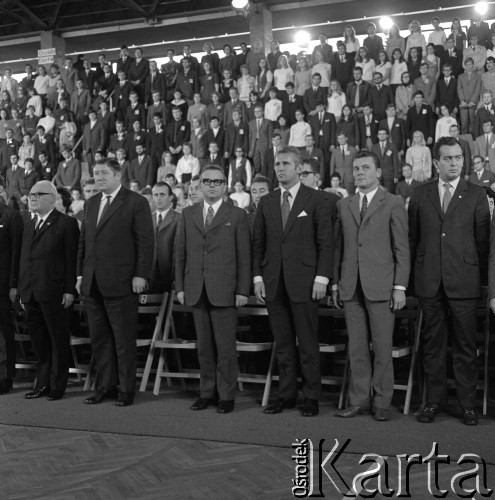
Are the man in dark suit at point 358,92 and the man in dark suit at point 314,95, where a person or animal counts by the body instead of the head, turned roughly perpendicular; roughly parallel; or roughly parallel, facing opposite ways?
roughly parallel

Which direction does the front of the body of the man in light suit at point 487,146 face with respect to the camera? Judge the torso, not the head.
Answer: toward the camera

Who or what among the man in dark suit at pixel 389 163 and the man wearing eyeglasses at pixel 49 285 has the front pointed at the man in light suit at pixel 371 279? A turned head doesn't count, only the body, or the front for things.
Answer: the man in dark suit

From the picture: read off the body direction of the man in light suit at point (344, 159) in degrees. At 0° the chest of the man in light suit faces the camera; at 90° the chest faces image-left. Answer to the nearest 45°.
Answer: approximately 0°

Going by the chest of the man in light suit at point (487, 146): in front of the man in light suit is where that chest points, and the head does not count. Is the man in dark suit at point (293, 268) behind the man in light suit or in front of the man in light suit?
in front

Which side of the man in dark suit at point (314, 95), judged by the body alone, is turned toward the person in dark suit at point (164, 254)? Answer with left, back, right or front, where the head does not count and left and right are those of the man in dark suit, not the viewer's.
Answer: front

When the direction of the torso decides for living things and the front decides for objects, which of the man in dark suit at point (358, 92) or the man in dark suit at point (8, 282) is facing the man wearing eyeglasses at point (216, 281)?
the man in dark suit at point (358, 92)

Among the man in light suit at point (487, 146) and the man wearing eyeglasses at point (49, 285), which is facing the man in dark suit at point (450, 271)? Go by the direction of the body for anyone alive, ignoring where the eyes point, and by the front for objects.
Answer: the man in light suit

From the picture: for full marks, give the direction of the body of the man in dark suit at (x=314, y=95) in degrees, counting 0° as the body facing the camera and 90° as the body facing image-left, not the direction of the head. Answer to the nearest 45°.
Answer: approximately 0°

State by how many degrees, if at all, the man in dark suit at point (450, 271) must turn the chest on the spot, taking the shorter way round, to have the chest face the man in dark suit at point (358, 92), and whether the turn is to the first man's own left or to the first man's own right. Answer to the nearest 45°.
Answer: approximately 180°

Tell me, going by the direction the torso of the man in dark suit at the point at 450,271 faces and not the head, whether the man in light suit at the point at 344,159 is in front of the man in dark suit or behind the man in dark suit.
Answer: behind

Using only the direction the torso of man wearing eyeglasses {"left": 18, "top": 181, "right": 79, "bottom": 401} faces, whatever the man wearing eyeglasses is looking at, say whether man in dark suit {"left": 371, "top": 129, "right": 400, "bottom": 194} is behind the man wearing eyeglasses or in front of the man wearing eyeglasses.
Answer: behind

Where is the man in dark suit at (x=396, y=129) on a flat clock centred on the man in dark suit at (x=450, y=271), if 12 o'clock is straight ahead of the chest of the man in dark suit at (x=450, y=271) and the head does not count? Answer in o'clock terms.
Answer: the man in dark suit at (x=396, y=129) is roughly at 6 o'clock from the man in dark suit at (x=450, y=271).

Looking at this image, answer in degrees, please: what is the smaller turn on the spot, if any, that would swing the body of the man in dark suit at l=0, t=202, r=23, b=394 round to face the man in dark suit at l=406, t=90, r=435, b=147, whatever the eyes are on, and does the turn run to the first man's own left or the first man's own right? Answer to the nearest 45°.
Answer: approximately 180°

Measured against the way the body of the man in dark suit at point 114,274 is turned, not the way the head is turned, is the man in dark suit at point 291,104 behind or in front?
behind

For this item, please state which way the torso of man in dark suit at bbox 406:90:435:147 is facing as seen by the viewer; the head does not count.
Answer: toward the camera

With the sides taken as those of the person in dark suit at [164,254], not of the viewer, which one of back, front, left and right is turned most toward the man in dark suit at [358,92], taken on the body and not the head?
back

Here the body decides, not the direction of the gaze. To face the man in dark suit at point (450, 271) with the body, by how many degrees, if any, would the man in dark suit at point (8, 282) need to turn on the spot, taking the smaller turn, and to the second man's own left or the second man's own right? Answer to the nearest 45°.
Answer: approximately 90° to the second man's own left
